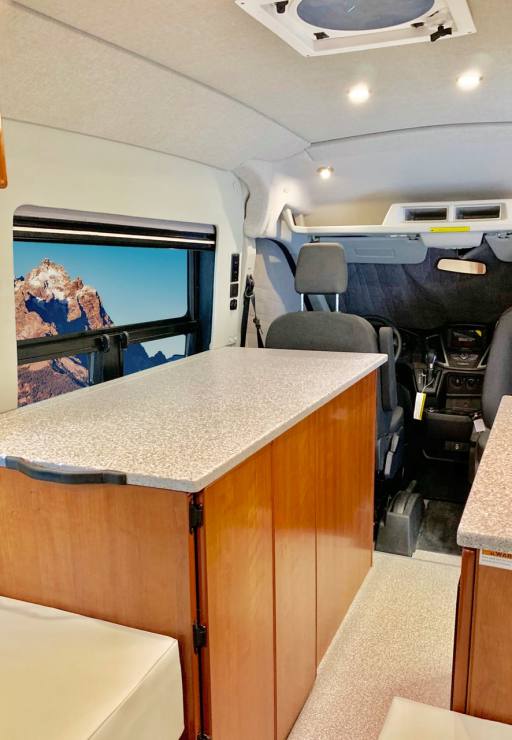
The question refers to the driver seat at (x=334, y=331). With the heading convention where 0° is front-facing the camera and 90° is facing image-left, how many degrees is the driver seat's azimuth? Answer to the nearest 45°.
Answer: approximately 180°

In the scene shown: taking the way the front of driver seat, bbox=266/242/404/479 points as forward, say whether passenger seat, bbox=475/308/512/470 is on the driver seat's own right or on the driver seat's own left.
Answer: on the driver seat's own right

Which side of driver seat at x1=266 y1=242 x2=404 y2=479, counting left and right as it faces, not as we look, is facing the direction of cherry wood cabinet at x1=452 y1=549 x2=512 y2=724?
back

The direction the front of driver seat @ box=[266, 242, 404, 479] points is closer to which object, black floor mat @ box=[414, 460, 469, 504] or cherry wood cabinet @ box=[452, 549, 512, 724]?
the black floor mat

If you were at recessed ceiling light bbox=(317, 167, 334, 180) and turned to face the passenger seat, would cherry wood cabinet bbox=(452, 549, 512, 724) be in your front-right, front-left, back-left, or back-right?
front-right
